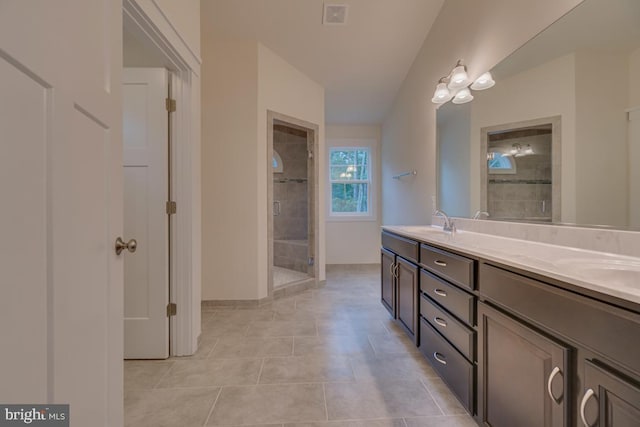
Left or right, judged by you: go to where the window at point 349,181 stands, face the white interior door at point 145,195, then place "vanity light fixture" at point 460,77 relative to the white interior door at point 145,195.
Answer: left

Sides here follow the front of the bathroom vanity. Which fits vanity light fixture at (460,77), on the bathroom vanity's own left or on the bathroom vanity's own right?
on the bathroom vanity's own right

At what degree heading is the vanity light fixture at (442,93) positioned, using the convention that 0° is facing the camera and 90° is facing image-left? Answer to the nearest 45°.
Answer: approximately 45°

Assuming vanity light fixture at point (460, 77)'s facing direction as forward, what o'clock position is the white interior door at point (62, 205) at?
The white interior door is roughly at 11 o'clock from the vanity light fixture.

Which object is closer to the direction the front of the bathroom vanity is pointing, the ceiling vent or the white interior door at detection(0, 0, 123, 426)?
the white interior door

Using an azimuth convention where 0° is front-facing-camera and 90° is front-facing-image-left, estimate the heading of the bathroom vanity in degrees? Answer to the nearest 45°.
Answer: approximately 45°
